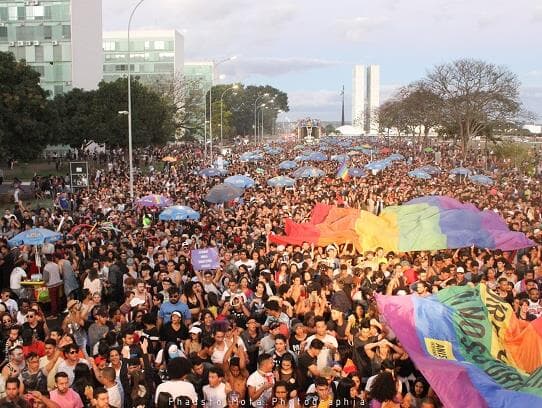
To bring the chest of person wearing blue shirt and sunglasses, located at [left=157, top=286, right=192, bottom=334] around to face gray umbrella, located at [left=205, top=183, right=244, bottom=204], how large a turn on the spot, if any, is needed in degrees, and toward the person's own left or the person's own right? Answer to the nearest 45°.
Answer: approximately 180°

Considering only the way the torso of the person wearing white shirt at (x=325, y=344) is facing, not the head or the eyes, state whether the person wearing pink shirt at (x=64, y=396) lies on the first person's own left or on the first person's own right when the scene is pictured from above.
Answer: on the first person's own right

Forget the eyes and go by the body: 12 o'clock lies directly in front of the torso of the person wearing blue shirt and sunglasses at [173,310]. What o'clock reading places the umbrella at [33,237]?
The umbrella is roughly at 5 o'clock from the person wearing blue shirt and sunglasses.

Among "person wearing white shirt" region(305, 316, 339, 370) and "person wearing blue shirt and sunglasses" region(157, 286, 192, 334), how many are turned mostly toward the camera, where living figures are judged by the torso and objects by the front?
2

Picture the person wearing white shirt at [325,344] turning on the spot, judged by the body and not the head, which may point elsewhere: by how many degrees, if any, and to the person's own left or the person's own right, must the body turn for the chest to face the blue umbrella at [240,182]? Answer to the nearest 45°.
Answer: approximately 180°

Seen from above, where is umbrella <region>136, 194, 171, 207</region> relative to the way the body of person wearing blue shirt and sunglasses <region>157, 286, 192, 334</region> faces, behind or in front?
behind
